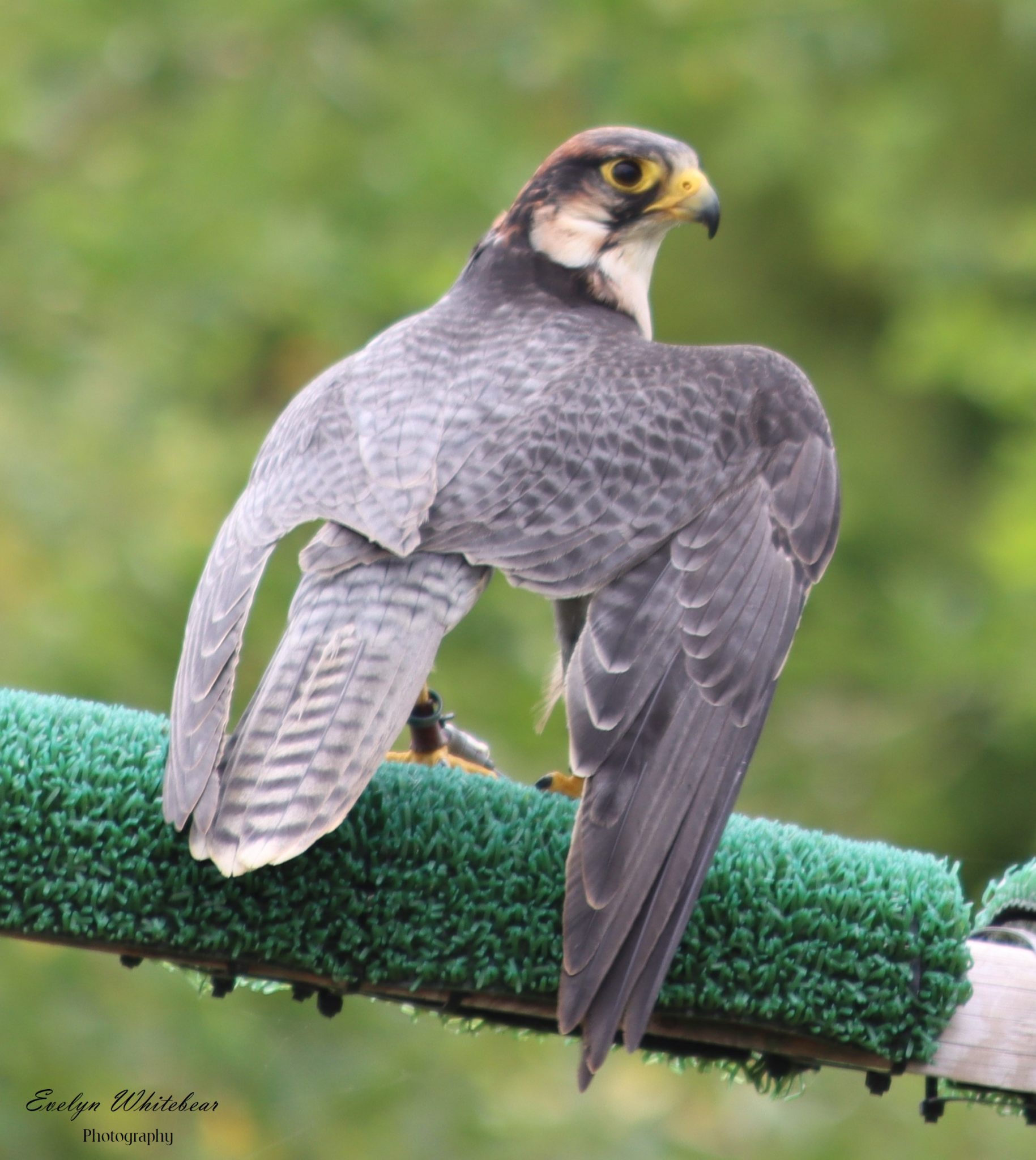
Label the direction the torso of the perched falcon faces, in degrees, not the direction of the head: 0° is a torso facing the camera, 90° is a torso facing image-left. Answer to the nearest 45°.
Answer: approximately 225°

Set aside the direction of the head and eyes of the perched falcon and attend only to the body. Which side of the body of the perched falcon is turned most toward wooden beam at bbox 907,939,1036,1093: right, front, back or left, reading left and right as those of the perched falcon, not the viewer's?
right
